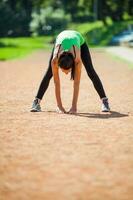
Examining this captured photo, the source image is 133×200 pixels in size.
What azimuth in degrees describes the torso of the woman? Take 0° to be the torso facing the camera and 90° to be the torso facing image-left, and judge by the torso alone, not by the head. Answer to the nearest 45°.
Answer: approximately 0°
